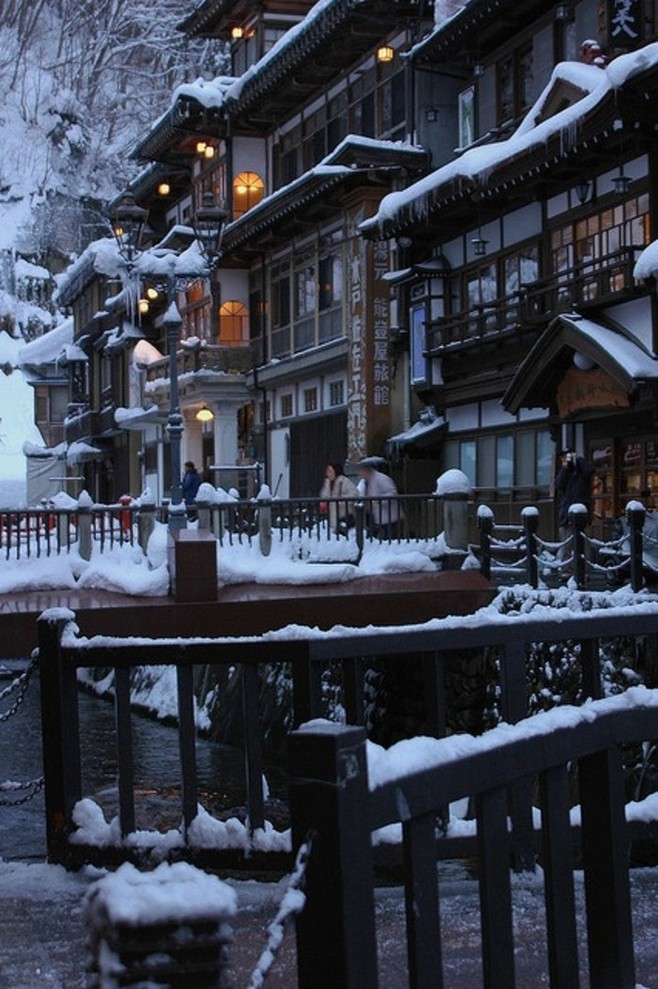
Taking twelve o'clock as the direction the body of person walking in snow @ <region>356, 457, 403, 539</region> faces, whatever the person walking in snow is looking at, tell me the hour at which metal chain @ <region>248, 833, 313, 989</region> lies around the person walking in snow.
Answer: The metal chain is roughly at 9 o'clock from the person walking in snow.

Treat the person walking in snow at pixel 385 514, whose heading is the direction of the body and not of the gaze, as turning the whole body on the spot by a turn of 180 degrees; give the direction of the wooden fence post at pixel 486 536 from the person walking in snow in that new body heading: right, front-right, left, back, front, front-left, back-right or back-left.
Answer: front-right

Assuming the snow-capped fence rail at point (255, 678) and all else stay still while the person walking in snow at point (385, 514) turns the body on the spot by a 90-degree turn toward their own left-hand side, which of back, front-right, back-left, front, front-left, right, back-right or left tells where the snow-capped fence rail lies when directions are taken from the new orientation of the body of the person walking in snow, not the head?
front

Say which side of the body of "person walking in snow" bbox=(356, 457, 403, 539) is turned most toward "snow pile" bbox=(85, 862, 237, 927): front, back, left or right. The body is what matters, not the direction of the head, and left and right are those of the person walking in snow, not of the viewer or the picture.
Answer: left

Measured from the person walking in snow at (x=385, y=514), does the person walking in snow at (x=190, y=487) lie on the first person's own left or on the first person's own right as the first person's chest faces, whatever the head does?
on the first person's own right

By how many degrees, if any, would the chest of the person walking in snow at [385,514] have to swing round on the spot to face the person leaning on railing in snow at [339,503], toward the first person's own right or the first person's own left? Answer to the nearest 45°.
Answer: approximately 45° to the first person's own right

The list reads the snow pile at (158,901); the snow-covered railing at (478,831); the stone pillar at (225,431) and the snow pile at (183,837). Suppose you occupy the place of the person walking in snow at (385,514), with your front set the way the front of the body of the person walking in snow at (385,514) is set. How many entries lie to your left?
3

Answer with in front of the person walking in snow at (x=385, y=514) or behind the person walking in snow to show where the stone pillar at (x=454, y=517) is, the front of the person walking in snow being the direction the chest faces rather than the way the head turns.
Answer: behind

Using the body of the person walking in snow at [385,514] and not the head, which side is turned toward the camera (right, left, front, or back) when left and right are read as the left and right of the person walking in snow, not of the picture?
left

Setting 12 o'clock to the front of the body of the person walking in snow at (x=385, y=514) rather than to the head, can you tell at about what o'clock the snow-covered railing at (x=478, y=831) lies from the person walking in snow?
The snow-covered railing is roughly at 9 o'clock from the person walking in snow.
